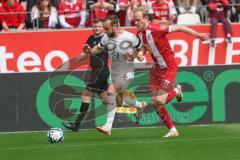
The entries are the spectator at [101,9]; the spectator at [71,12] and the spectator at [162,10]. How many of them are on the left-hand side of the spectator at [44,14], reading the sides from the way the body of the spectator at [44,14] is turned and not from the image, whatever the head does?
3

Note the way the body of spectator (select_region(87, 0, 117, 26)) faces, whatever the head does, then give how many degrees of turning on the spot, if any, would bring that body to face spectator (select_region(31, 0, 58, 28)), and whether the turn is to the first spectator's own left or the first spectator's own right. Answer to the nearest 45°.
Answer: approximately 90° to the first spectator's own right

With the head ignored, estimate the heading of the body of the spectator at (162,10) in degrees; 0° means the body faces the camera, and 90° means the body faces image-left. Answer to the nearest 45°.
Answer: approximately 0°

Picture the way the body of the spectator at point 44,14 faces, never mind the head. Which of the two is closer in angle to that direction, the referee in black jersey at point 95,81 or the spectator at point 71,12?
the referee in black jersey

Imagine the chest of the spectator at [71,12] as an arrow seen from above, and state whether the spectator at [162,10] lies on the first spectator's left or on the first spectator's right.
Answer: on the first spectator's left

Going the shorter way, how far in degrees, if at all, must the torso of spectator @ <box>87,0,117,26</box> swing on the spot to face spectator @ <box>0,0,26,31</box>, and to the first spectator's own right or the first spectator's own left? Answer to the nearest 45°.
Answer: approximately 90° to the first spectator's own right

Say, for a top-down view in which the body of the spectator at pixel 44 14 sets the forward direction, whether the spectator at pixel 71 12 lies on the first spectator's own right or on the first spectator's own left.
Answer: on the first spectator's own left
